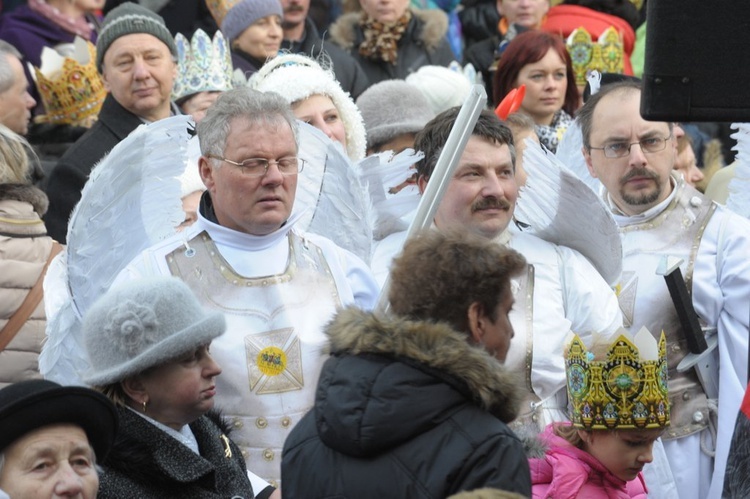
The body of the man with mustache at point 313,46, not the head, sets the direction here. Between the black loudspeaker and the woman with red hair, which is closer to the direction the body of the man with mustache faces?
the black loudspeaker

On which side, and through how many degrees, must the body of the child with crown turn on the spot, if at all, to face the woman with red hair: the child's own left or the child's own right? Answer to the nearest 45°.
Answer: approximately 135° to the child's own left

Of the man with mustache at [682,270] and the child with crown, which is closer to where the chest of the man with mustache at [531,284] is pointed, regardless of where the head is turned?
the child with crown

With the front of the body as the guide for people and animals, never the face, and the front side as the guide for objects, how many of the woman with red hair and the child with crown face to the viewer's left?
0

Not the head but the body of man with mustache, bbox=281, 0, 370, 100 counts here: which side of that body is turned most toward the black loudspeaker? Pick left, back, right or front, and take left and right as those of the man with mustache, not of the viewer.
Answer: front

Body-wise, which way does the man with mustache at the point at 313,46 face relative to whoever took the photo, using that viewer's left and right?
facing the viewer

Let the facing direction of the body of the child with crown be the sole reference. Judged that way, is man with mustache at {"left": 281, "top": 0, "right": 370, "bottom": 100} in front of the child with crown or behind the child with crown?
behind

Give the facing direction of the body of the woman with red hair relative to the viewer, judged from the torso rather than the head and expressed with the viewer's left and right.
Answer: facing the viewer and to the right of the viewer

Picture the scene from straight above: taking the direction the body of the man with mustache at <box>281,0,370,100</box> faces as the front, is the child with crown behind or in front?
in front
